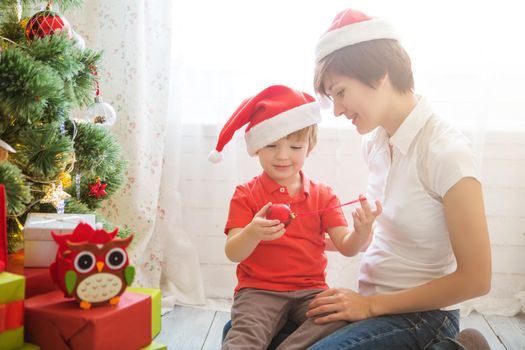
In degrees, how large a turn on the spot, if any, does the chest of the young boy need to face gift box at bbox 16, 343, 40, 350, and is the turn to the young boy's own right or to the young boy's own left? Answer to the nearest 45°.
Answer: approximately 45° to the young boy's own right

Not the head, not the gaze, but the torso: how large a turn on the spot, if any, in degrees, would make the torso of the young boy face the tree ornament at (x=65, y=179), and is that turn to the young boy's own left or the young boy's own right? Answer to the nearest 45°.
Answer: approximately 90° to the young boy's own right

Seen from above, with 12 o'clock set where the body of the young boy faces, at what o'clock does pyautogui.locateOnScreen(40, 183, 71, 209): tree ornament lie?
The tree ornament is roughly at 3 o'clock from the young boy.

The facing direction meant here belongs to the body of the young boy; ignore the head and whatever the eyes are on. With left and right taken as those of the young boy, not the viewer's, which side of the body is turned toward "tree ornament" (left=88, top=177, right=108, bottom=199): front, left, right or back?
right

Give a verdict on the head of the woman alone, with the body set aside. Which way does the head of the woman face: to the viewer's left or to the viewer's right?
to the viewer's left

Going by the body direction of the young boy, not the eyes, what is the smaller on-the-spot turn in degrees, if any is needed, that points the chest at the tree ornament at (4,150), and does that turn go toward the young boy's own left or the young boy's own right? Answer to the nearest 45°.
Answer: approximately 90° to the young boy's own right

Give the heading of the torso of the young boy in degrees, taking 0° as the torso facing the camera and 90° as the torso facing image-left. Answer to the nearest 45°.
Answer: approximately 0°
